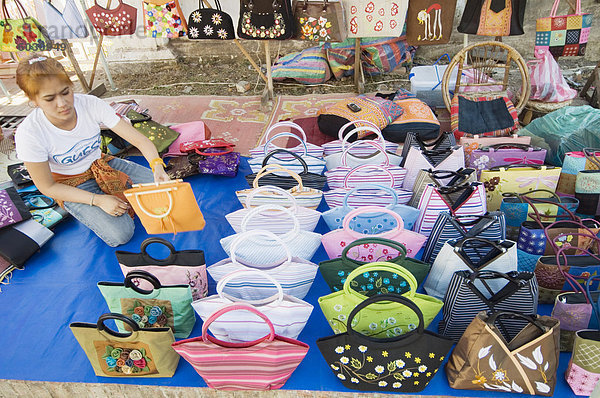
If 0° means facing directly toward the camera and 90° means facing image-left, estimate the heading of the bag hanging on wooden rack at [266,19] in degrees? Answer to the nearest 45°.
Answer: approximately 0°

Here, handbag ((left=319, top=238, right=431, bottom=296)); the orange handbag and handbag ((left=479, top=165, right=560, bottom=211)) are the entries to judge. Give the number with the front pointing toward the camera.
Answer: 3

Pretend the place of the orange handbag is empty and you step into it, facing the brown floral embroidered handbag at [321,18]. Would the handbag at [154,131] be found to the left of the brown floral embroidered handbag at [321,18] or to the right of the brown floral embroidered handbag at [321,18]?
left

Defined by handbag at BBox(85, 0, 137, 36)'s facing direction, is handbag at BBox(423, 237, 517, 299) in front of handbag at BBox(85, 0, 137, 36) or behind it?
in front

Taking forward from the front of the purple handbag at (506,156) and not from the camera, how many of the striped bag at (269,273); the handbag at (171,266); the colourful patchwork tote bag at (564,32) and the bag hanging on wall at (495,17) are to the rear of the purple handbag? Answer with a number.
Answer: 2

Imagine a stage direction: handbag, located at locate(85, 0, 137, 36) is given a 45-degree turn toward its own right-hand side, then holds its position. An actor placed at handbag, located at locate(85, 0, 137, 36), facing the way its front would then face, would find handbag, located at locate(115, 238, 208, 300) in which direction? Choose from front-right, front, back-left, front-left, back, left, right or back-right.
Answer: front-left
